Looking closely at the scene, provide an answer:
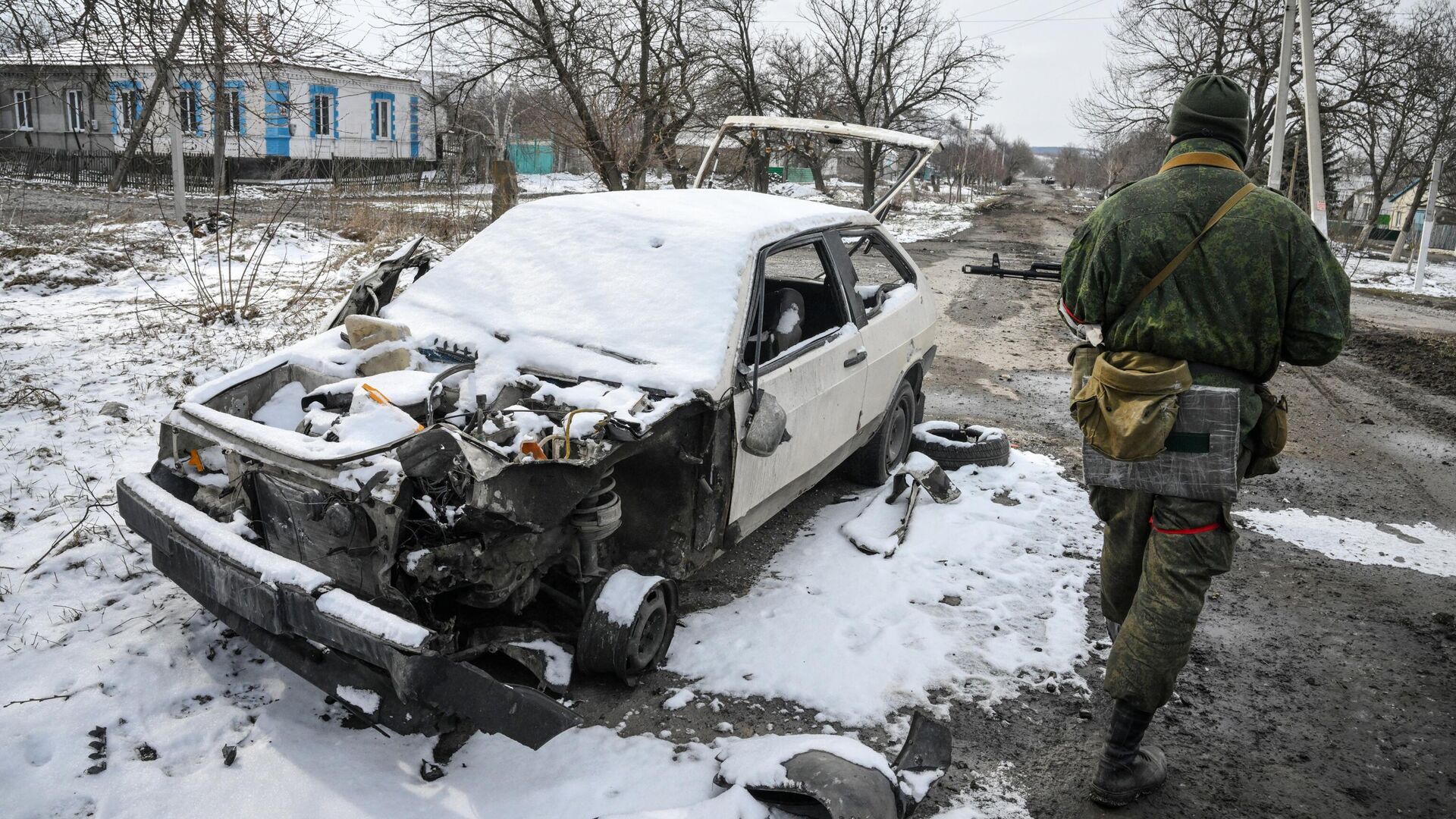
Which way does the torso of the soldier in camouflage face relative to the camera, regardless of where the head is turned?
away from the camera

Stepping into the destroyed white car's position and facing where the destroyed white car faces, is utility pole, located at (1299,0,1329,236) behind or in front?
behind

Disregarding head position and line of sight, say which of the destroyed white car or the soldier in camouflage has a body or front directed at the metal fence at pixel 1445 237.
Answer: the soldier in camouflage

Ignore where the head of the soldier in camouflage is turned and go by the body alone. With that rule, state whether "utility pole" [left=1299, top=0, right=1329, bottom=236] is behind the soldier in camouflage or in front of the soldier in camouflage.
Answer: in front

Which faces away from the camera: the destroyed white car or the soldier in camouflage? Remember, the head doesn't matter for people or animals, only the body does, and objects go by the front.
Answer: the soldier in camouflage

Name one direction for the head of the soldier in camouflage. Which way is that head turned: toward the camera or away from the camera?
away from the camera

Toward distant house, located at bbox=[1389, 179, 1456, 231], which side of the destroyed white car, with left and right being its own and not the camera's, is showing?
back

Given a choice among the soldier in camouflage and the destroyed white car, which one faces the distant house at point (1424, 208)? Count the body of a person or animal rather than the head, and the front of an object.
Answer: the soldier in camouflage

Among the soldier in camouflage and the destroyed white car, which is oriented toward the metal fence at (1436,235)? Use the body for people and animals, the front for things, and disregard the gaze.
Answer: the soldier in camouflage

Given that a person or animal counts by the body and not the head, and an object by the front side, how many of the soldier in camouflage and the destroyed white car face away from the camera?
1

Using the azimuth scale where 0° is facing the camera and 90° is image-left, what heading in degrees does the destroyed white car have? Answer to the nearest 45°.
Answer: approximately 45°

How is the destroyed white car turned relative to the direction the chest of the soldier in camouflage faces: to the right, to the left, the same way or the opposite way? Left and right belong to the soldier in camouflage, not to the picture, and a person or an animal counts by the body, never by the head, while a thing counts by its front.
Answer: the opposite way
